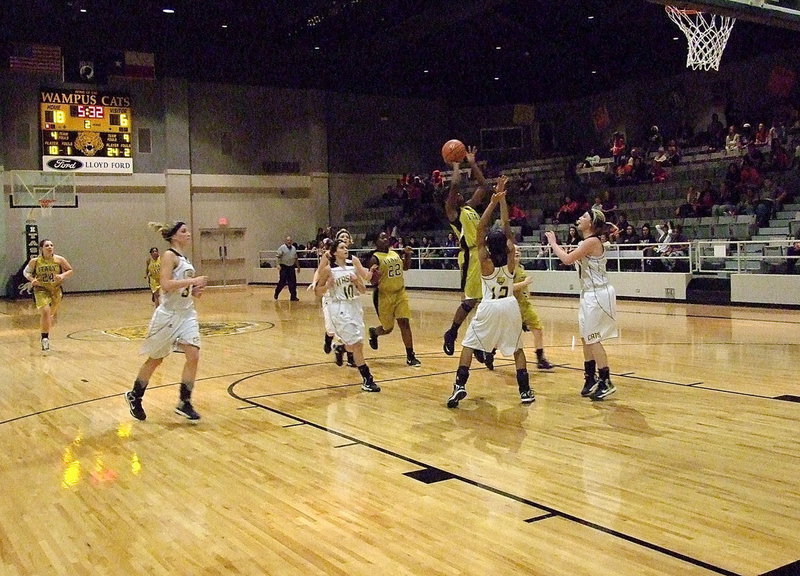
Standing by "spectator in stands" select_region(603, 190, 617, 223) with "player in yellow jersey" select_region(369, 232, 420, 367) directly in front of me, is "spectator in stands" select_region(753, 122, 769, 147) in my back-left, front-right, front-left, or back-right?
back-left

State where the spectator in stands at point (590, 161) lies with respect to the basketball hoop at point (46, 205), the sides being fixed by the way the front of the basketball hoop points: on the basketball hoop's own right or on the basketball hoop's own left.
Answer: on the basketball hoop's own left

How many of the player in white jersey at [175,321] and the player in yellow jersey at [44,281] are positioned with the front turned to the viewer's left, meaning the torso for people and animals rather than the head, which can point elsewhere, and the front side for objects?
0

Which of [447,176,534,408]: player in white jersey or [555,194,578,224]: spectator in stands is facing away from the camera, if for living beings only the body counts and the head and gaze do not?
the player in white jersey

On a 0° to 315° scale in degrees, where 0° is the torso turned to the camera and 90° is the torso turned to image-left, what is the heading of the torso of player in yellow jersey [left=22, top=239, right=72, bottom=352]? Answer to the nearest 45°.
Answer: approximately 0°

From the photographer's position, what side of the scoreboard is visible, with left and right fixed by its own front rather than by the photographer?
front

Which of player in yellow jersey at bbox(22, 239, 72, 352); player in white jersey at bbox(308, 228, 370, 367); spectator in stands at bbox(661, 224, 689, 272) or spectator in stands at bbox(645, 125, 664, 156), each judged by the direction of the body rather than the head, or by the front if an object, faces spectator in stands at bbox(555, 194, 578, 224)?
spectator in stands at bbox(645, 125, 664, 156)

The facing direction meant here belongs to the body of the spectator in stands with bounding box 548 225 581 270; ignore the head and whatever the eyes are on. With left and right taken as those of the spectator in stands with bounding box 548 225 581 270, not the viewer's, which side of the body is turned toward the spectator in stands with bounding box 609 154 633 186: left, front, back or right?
back

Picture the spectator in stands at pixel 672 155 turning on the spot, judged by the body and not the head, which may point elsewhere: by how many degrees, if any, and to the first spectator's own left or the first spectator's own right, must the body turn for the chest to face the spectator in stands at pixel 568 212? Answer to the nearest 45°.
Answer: approximately 45° to the first spectator's own right

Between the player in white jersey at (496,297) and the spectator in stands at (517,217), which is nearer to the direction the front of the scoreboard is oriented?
the player in white jersey

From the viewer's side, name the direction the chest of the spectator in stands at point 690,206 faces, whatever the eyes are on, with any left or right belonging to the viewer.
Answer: facing the viewer and to the left of the viewer

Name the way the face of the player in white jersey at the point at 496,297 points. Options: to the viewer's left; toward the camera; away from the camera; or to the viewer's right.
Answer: away from the camera

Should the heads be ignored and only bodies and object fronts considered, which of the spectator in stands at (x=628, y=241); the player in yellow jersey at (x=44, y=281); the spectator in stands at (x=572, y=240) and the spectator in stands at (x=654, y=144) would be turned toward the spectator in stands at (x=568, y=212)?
the spectator in stands at (x=654, y=144)

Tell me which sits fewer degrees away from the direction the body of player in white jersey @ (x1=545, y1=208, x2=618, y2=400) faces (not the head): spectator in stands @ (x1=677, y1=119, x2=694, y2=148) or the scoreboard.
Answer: the scoreboard

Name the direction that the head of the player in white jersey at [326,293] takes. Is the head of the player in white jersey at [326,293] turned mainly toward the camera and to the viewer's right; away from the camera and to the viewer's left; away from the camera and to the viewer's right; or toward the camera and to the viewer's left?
toward the camera and to the viewer's right
